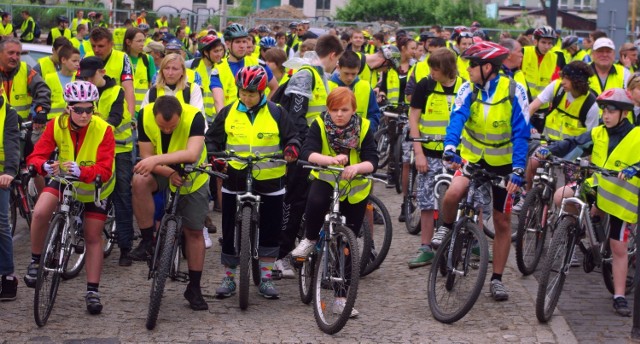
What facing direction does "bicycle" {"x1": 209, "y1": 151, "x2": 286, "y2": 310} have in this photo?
toward the camera

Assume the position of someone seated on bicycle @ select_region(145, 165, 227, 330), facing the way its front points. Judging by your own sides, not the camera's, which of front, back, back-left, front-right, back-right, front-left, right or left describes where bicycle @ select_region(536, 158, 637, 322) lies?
left

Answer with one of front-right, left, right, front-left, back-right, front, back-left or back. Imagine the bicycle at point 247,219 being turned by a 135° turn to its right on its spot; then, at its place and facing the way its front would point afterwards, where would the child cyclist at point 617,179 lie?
back-right

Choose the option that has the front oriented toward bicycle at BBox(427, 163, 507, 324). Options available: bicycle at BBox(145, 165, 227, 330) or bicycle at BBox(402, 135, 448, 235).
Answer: bicycle at BBox(402, 135, 448, 235)

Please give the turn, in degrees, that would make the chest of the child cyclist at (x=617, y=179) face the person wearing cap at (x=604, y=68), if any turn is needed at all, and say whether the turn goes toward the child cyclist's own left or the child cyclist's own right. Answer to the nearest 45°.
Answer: approximately 135° to the child cyclist's own right

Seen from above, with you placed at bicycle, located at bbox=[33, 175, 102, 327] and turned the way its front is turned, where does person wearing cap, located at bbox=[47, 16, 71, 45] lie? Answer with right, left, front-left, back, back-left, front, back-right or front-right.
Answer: back-right

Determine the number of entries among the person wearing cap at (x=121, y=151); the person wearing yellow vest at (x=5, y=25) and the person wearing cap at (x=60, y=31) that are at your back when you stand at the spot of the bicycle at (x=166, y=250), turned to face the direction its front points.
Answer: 3

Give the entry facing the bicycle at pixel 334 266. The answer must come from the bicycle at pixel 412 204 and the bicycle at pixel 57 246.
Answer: the bicycle at pixel 412 204

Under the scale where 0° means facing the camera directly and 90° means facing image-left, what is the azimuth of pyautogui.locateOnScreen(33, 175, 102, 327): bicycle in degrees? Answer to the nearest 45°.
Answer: approximately 45°

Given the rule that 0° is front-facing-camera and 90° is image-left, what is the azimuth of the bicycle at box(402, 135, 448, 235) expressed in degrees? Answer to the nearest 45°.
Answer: approximately 0°

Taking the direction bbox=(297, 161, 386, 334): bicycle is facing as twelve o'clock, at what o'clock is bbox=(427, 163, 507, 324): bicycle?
bbox=(427, 163, 507, 324): bicycle is roughly at 10 o'clock from bbox=(297, 161, 386, 334): bicycle.

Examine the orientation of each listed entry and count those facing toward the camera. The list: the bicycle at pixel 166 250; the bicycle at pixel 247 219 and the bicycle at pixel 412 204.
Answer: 3

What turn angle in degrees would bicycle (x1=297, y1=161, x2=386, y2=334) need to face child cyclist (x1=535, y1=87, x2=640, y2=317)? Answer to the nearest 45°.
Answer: approximately 45° to its left

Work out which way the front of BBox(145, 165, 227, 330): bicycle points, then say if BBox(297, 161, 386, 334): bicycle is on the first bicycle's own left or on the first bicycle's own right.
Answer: on the first bicycle's own left

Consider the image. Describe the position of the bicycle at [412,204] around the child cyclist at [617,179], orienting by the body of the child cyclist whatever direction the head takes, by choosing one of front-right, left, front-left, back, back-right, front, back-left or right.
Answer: right
